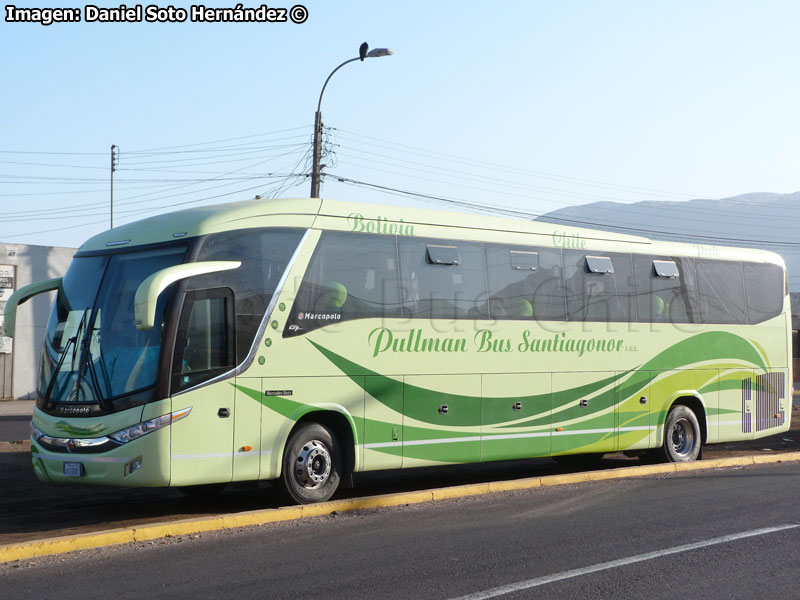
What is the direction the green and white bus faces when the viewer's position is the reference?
facing the viewer and to the left of the viewer
